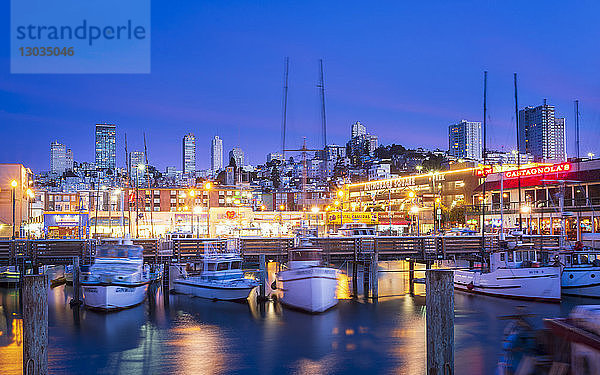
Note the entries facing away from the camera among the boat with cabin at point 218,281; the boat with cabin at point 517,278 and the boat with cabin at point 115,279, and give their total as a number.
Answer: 0

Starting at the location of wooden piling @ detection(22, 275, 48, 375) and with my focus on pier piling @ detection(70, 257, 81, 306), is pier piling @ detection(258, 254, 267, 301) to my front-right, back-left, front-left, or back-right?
front-right

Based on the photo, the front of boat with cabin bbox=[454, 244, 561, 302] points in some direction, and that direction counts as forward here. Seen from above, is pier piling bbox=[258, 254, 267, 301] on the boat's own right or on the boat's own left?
on the boat's own right

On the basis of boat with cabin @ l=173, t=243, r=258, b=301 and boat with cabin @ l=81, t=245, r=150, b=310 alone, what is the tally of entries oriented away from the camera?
0

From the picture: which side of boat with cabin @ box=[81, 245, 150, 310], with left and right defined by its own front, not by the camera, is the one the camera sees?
front

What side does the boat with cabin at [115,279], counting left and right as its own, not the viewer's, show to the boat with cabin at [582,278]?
left
